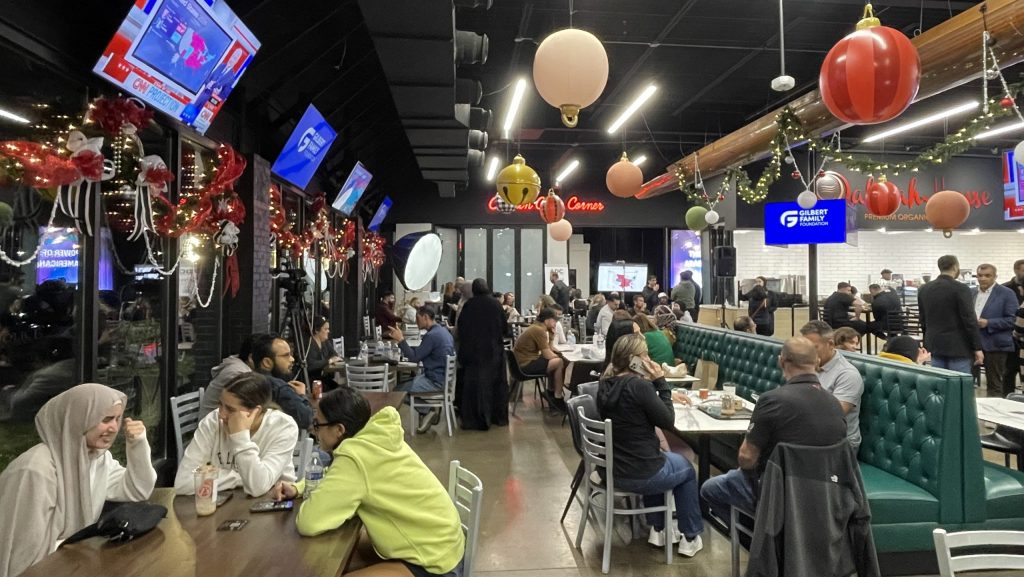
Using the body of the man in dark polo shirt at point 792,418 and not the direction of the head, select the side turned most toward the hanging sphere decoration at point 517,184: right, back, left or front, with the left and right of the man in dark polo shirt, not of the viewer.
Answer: front

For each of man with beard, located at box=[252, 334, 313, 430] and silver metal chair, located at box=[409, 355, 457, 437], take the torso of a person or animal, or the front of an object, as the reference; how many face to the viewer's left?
1

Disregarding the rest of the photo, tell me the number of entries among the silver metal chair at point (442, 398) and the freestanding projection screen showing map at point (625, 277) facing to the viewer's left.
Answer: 1

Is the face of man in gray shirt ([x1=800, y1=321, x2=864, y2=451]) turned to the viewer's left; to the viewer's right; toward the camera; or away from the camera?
to the viewer's left

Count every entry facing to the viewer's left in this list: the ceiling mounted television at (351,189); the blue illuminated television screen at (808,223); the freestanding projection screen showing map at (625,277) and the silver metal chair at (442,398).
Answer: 1

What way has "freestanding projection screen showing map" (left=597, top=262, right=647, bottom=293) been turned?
toward the camera

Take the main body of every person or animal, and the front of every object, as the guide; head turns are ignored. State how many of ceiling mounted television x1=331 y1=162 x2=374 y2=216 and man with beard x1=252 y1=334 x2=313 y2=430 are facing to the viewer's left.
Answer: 0

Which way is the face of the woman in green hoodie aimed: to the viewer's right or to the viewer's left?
to the viewer's left

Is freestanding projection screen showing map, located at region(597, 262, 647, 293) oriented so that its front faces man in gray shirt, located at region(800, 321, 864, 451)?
yes

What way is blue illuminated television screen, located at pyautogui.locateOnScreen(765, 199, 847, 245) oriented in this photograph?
toward the camera

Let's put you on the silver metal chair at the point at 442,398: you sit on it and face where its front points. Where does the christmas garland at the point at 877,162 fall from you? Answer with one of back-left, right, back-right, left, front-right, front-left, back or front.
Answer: back

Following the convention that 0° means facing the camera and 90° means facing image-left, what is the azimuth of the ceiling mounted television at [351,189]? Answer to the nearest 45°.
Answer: approximately 315°

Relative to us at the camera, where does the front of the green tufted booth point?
facing the viewer and to the left of the viewer

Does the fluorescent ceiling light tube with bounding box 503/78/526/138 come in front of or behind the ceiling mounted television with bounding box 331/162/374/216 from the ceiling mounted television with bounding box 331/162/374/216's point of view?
in front

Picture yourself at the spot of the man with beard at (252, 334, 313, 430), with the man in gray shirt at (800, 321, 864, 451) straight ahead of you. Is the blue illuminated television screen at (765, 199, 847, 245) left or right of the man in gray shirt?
left
